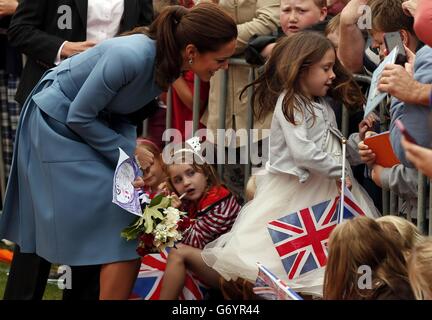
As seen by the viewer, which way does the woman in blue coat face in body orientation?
to the viewer's right

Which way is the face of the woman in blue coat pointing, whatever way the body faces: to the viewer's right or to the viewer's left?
to the viewer's right
